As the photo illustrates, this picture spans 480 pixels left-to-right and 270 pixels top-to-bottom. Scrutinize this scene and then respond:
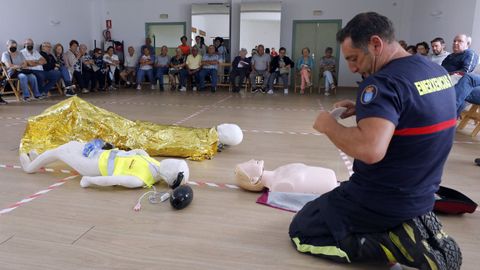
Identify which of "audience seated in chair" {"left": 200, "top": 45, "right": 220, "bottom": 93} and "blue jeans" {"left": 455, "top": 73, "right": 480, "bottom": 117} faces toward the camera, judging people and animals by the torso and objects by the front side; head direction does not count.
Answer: "audience seated in chair" {"left": 200, "top": 45, "right": 220, "bottom": 93}

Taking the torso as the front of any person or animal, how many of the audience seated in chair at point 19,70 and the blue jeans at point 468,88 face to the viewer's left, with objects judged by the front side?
1

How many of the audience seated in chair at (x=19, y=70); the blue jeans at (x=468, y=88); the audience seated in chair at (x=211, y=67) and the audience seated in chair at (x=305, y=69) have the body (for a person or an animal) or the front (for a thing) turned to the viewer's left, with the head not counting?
1

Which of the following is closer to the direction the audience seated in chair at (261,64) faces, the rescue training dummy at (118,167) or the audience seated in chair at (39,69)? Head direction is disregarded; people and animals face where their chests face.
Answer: the rescue training dummy

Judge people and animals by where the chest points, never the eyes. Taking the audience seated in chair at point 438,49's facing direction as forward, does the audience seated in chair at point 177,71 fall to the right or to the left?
on their right

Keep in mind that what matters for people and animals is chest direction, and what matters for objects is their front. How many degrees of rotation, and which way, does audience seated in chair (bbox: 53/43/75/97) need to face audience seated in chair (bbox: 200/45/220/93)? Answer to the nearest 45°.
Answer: approximately 45° to their left

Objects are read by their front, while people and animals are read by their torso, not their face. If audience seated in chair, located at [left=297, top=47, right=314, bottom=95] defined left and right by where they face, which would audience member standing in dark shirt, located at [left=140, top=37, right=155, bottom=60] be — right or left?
on their right

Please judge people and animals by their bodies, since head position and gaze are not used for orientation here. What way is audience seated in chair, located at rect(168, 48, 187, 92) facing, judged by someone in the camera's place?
facing the viewer

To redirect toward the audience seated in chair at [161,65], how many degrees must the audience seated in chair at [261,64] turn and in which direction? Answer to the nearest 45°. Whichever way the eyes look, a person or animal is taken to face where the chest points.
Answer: approximately 90° to their right

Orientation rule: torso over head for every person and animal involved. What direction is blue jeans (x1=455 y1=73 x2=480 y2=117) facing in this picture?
to the viewer's left

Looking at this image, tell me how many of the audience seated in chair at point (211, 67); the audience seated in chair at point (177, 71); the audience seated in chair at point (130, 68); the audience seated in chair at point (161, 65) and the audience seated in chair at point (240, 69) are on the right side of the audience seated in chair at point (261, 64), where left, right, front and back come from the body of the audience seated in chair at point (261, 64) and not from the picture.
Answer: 5

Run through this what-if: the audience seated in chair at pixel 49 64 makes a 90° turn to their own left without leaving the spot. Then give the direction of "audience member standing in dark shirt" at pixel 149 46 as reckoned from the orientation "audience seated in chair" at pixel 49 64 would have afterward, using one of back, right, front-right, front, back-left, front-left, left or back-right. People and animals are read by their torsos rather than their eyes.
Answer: front

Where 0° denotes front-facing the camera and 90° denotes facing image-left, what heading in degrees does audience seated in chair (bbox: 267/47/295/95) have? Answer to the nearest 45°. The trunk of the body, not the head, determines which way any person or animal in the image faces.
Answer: approximately 0°

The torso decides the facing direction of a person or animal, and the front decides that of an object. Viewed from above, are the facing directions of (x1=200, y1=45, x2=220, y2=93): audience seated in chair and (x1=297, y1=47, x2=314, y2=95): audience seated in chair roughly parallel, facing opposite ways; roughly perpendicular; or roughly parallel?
roughly parallel

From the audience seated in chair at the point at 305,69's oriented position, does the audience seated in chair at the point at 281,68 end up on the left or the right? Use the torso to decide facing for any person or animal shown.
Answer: on their right

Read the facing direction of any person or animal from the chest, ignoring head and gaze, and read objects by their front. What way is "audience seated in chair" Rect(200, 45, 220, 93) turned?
toward the camera
